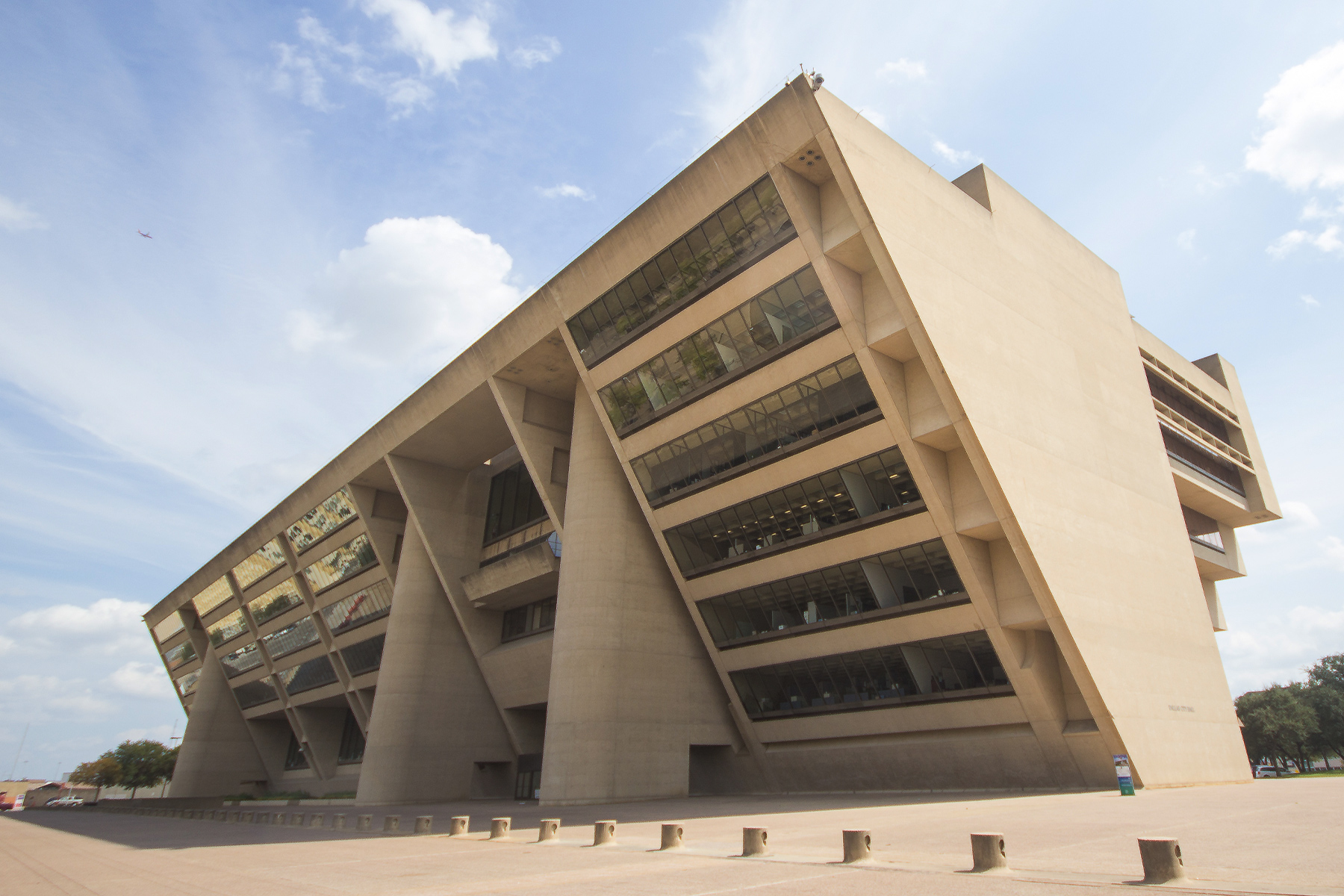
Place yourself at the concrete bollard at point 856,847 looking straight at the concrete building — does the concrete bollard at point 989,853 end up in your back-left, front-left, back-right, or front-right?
back-right

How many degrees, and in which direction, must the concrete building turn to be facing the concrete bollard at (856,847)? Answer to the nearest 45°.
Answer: approximately 45° to its left

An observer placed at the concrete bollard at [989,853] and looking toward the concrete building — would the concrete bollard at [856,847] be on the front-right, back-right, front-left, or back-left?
front-left

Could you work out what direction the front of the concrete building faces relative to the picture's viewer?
facing the viewer and to the left of the viewer

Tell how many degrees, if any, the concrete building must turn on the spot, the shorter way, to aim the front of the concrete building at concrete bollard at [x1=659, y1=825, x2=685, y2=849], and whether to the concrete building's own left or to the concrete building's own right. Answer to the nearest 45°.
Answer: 0° — it already faces it

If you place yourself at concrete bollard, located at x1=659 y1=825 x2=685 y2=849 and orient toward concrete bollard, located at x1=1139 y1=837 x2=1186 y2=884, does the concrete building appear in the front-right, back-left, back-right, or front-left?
back-left

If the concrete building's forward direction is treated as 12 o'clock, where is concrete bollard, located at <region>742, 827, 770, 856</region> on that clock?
The concrete bollard is roughly at 11 o'clock from the concrete building.
